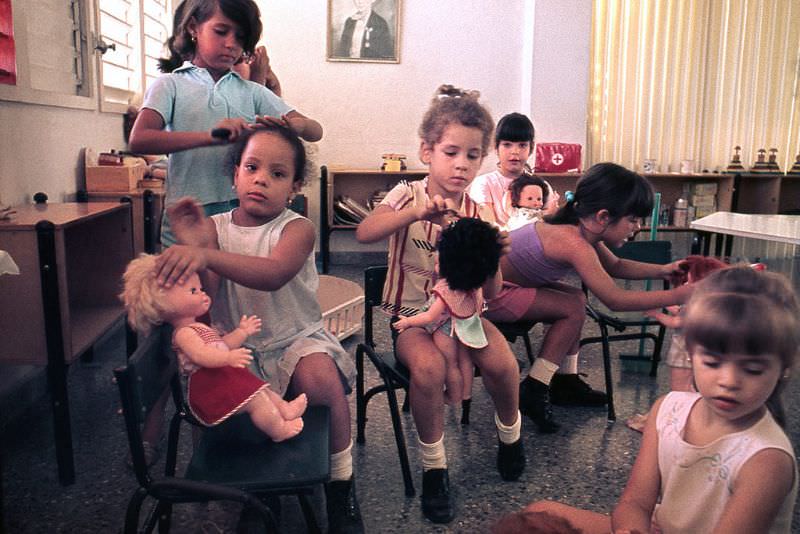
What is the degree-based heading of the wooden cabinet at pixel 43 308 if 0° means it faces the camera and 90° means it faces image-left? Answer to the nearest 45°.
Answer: approximately 315°

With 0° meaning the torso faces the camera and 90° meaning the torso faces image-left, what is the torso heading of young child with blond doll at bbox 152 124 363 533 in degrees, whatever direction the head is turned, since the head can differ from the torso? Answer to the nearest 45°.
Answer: approximately 0°

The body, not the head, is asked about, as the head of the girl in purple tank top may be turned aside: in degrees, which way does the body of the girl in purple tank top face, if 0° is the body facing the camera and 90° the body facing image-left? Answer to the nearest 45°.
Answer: approximately 270°

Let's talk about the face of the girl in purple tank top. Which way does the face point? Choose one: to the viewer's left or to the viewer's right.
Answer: to the viewer's right
